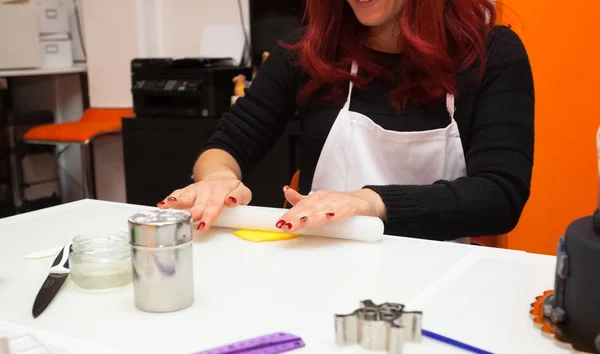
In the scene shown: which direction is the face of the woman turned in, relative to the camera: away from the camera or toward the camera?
toward the camera

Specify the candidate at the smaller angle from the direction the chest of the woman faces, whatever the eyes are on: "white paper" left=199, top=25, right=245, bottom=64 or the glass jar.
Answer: the glass jar

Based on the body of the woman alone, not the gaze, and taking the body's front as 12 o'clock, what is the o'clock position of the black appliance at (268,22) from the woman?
The black appliance is roughly at 4 o'clock from the woman.

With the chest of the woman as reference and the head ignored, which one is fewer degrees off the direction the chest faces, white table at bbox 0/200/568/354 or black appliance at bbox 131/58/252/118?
the white table

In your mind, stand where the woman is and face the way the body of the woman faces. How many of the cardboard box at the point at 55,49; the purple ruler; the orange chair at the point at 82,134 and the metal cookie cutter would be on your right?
2

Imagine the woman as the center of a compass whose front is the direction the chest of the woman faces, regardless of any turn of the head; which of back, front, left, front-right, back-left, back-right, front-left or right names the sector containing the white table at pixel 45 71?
right

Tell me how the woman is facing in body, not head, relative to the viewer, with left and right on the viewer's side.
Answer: facing the viewer and to the left of the viewer

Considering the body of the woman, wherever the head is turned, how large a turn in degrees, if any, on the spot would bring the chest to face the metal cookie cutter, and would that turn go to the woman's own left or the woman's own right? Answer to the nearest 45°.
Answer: approximately 45° to the woman's own left

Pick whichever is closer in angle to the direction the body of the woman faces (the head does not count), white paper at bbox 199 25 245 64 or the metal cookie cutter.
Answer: the metal cookie cutter

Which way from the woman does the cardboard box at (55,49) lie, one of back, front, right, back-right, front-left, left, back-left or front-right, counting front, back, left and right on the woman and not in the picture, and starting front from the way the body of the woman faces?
right

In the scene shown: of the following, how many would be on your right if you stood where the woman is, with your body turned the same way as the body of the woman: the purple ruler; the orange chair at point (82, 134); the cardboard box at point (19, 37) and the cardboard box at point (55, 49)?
3

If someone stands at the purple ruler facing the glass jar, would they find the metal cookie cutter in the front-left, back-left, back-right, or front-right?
back-right
